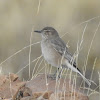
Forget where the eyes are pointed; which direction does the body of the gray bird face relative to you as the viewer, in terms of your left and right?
facing to the left of the viewer
